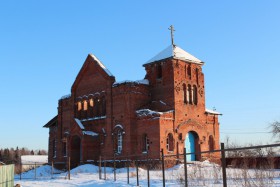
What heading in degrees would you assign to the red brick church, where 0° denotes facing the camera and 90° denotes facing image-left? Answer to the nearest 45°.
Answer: approximately 315°

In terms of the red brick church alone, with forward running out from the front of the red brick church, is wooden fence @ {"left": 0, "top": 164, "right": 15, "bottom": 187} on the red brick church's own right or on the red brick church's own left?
on the red brick church's own right
